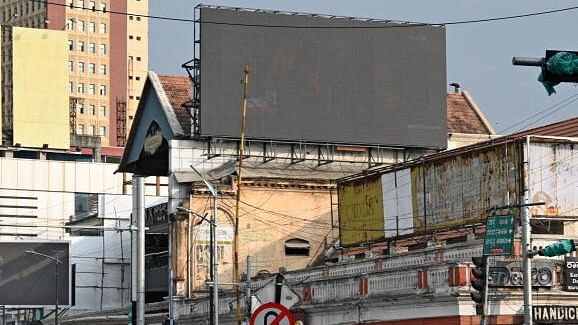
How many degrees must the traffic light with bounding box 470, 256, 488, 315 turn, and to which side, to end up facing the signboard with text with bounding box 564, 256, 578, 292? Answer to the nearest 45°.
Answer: approximately 90° to its right

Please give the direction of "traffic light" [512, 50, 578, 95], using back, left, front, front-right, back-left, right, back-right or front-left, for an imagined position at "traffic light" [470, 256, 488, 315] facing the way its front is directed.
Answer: left

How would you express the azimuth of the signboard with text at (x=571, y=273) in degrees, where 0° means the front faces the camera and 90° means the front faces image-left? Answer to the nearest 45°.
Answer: approximately 0°

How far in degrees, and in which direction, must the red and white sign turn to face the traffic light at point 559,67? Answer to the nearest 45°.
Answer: approximately 45° to its left

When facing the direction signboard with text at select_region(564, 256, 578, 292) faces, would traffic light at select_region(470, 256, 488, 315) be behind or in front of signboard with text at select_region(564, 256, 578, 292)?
in front
